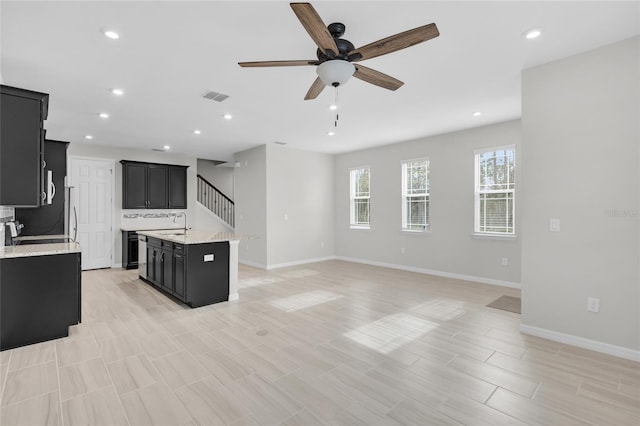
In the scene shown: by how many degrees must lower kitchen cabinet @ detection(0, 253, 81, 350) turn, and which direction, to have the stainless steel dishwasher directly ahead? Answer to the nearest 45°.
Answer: approximately 45° to its left

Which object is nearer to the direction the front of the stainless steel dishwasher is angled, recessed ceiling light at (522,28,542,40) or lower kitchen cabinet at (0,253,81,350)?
the lower kitchen cabinet

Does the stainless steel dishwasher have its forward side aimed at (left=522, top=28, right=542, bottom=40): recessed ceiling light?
no

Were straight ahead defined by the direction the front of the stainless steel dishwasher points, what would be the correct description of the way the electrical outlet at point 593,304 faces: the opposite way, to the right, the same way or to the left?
the same way

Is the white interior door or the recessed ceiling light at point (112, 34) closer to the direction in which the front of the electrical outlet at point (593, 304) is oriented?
the recessed ceiling light

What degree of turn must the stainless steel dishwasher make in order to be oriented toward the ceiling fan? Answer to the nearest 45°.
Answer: approximately 90° to its left

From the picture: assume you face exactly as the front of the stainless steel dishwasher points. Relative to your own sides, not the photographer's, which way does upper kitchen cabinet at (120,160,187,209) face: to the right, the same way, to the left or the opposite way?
to the left

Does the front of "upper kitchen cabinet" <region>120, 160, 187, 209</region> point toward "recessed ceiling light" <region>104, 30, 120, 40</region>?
yes

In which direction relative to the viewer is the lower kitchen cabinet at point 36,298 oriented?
to the viewer's right

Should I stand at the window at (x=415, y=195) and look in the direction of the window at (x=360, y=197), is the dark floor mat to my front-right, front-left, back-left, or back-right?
back-left

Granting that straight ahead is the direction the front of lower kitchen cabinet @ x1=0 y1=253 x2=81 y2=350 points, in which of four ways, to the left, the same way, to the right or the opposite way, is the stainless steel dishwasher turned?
the opposite way

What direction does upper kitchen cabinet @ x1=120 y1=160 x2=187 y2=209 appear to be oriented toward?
toward the camera

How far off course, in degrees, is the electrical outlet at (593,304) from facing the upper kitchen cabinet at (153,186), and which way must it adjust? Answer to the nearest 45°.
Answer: approximately 90° to its right

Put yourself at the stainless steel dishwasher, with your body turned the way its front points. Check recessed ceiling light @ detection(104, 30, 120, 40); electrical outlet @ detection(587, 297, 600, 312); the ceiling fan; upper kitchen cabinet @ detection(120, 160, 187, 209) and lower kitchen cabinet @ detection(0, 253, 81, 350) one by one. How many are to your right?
1

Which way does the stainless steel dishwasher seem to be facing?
to the viewer's left

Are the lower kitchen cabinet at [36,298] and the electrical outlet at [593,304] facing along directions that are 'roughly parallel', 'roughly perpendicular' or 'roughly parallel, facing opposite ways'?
roughly parallel, facing opposite ways
